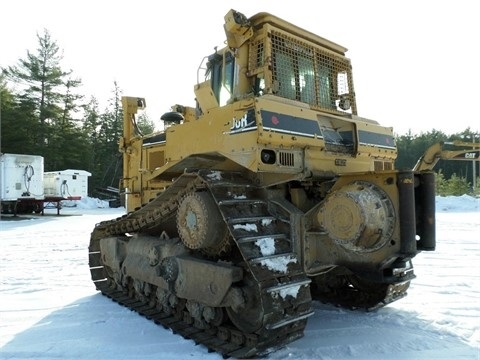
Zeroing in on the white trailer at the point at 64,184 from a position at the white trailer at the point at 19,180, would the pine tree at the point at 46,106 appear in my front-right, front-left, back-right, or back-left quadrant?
front-left

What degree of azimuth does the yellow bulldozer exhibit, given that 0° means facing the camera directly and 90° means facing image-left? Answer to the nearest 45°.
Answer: approximately 135°

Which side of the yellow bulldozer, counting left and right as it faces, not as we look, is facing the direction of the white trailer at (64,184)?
front

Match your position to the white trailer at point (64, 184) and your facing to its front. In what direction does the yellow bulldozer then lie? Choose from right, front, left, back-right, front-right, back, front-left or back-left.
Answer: front-right

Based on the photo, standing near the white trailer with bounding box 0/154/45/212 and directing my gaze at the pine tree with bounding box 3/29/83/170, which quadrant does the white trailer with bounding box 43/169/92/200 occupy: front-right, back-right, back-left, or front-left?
front-right

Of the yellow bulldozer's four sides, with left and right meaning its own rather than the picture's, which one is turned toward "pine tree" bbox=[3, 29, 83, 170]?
front

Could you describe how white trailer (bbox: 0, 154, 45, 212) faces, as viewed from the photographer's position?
facing the viewer

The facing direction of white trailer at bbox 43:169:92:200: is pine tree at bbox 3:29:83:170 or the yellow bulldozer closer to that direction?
the yellow bulldozer

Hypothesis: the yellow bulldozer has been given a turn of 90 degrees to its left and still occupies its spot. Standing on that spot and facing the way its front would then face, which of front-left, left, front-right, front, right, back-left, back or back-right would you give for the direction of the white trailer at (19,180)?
right

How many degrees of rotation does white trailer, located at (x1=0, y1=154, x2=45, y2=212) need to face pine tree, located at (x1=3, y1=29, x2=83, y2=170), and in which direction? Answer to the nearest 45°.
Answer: approximately 180°
